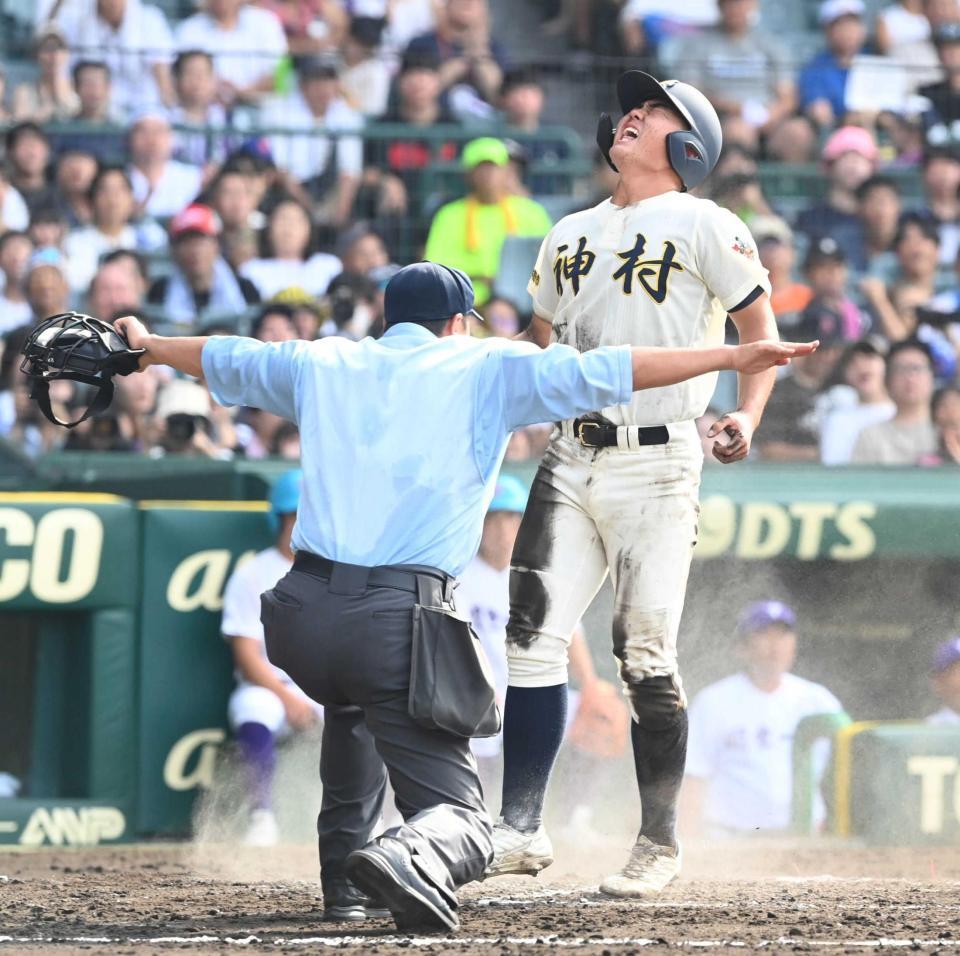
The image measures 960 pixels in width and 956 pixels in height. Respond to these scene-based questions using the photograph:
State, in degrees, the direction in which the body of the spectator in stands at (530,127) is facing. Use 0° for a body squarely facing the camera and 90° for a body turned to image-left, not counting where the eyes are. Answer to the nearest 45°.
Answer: approximately 0°

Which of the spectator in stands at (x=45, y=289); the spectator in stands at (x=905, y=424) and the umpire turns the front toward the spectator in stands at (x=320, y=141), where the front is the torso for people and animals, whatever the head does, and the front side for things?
the umpire

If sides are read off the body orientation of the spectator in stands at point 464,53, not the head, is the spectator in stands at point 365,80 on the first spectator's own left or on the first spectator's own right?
on the first spectator's own right

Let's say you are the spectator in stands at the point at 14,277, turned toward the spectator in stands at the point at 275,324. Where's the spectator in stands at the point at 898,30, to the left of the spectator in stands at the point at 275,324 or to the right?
left

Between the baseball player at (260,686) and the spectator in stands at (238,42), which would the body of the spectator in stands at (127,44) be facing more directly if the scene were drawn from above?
the baseball player

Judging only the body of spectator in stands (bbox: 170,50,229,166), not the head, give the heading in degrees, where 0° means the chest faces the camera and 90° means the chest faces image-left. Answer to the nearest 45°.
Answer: approximately 0°

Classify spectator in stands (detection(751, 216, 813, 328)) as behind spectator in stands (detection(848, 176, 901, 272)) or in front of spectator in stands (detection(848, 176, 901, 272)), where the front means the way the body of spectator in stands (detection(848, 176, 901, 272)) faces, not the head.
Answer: in front
